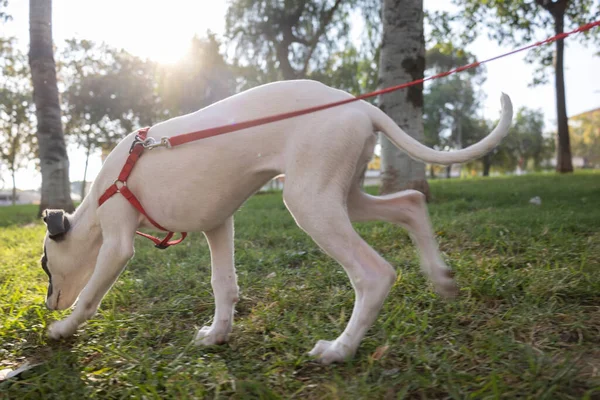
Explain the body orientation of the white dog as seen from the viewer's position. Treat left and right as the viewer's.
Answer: facing to the left of the viewer

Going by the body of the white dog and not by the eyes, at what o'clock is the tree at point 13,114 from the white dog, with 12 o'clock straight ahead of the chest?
The tree is roughly at 2 o'clock from the white dog.
